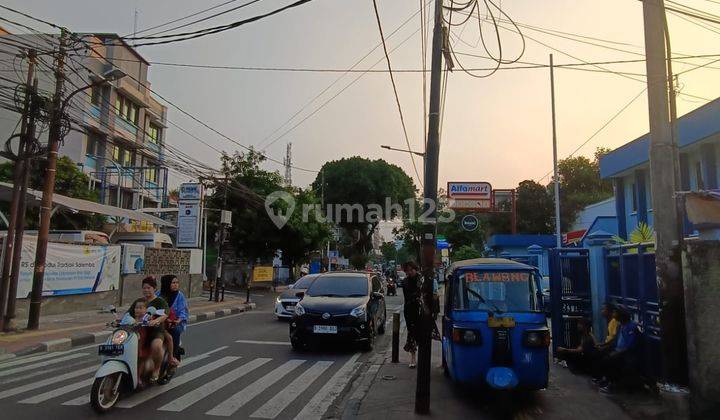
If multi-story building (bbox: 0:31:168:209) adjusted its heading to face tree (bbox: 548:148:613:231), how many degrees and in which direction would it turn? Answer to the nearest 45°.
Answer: approximately 45° to its left

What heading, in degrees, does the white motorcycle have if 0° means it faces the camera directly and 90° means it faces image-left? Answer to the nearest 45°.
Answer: approximately 45°

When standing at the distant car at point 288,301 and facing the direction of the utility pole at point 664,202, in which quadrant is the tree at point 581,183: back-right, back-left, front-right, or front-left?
back-left

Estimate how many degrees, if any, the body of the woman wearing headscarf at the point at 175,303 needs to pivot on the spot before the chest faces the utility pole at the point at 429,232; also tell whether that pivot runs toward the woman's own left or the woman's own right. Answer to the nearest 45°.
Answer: approximately 90° to the woman's own left

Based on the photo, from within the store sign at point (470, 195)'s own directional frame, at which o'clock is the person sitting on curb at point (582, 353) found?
The person sitting on curb is roughly at 12 o'clock from the store sign.

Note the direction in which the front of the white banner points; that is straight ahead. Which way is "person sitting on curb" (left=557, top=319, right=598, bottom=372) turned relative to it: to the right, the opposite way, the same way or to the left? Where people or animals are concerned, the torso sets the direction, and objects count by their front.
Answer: the opposite way

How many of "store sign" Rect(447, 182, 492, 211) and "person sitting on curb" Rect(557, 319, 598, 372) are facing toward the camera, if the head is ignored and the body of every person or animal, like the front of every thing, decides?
1

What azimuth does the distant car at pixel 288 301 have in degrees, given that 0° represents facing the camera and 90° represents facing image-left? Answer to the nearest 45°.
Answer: approximately 45°

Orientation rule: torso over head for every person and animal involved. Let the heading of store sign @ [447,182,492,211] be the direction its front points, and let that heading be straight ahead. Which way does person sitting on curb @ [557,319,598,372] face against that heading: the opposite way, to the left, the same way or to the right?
to the right

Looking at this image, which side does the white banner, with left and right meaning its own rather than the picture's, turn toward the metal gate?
front

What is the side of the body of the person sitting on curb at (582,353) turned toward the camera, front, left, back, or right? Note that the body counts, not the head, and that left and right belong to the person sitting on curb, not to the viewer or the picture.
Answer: left

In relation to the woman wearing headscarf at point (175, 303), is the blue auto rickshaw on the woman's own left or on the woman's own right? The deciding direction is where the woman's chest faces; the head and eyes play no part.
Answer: on the woman's own left
